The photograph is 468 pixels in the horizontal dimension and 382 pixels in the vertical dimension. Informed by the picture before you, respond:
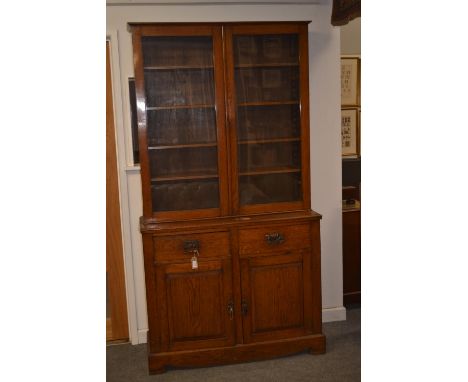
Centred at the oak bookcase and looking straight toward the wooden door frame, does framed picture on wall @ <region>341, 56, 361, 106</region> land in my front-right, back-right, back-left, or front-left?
back-right

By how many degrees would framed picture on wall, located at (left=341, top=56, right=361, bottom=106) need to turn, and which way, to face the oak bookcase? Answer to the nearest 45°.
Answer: approximately 45° to its right

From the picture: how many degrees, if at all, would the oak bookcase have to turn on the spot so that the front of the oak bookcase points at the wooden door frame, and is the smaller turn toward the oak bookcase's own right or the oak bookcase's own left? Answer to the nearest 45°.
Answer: approximately 90° to the oak bookcase's own right

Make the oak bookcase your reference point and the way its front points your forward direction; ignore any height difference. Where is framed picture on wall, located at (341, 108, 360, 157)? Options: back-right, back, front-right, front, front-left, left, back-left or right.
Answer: back-left

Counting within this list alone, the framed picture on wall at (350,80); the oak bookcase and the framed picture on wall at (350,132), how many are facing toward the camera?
3

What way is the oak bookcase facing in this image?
toward the camera

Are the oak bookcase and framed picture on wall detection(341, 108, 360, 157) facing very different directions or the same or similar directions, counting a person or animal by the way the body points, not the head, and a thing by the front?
same or similar directions

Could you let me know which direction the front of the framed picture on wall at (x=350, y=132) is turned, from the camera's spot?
facing the viewer

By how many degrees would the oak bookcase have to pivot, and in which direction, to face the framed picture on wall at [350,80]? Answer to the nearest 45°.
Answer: approximately 135° to its left

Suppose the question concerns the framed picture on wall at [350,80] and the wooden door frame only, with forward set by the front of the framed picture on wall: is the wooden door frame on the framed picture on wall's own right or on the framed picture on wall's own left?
on the framed picture on wall's own right

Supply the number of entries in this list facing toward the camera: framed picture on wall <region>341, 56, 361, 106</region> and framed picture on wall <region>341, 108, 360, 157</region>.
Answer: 2

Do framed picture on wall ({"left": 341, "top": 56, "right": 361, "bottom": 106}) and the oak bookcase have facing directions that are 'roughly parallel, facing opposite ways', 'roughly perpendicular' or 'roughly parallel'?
roughly parallel

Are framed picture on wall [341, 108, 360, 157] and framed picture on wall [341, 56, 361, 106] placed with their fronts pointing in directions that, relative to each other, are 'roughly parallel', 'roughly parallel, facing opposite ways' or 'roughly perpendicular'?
roughly parallel

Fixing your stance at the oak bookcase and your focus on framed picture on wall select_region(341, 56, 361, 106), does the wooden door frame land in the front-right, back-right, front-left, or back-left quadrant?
back-left

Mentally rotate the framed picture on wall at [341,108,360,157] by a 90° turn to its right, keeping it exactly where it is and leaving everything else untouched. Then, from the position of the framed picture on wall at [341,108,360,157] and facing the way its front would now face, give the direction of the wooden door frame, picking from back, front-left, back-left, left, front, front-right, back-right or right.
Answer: front-left
